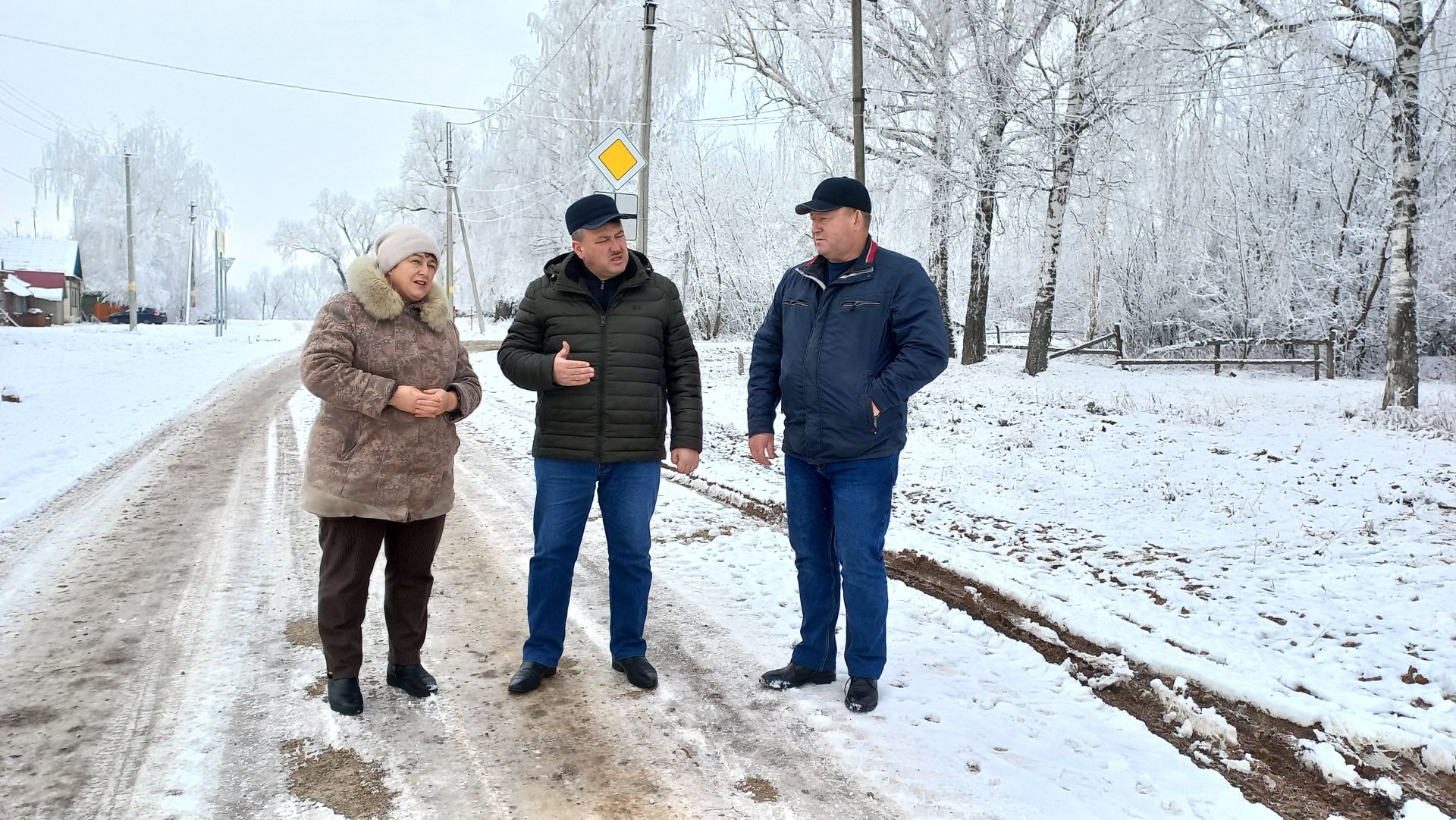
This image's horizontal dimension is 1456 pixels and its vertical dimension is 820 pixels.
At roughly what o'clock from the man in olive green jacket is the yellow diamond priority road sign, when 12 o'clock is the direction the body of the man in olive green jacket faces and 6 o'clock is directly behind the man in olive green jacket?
The yellow diamond priority road sign is roughly at 6 o'clock from the man in olive green jacket.

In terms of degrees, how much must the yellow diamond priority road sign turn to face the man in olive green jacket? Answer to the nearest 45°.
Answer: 0° — it already faces them

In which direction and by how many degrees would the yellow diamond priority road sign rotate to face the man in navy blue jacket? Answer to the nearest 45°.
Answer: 0° — it already faces them

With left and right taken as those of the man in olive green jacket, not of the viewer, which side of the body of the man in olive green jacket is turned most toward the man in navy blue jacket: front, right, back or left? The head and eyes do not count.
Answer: left

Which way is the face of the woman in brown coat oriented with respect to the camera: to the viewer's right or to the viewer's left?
to the viewer's right

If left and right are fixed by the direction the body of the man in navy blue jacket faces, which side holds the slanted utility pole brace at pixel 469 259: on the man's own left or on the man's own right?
on the man's own right

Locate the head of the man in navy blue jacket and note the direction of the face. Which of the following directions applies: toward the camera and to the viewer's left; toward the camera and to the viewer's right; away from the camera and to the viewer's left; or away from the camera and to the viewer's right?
toward the camera and to the viewer's left

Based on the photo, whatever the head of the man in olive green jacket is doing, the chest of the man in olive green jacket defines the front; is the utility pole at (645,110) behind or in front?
behind

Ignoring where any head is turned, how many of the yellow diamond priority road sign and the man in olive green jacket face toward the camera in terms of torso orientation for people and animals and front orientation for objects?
2

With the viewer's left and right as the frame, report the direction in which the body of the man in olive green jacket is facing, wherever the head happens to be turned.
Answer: facing the viewer

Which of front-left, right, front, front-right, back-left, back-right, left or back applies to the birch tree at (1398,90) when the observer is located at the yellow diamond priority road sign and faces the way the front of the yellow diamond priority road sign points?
left

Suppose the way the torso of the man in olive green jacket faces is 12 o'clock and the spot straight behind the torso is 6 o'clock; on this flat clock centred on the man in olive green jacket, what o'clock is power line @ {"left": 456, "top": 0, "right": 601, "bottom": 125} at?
The power line is roughly at 6 o'clock from the man in olive green jacket.

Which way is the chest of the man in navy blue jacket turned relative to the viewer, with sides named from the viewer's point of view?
facing the viewer and to the left of the viewer

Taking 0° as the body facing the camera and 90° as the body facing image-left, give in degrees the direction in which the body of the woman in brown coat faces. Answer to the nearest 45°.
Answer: approximately 315°
